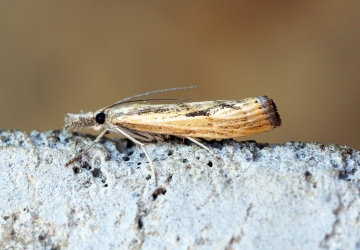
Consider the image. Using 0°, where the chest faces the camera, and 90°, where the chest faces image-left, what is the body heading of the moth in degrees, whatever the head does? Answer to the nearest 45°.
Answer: approximately 90°
